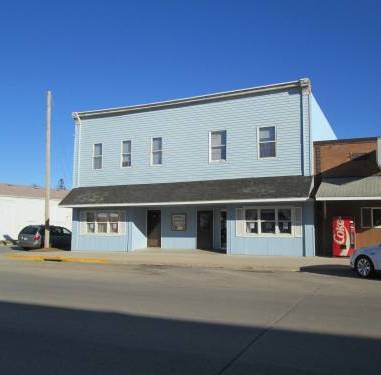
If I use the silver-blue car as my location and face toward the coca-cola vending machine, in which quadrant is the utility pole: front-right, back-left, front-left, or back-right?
front-left

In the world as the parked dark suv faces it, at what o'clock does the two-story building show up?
The two-story building is roughly at 3 o'clock from the parked dark suv.

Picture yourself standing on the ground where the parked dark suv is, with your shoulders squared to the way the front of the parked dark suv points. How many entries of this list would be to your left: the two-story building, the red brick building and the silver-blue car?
0

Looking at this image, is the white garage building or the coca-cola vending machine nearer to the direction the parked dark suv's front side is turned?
the white garage building
